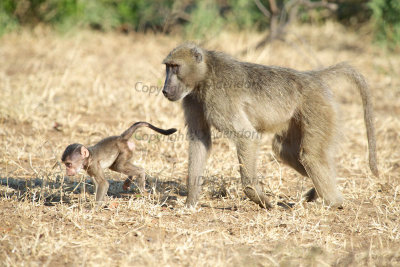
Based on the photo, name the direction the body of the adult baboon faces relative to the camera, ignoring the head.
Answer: to the viewer's left

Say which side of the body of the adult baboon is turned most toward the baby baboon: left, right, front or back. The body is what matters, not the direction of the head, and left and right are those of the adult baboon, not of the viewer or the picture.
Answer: front

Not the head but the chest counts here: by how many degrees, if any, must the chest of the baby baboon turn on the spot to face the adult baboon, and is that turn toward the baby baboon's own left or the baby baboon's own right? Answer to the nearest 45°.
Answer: approximately 180°

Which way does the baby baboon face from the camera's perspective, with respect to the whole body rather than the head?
to the viewer's left

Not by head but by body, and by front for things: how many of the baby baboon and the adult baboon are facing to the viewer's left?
2
